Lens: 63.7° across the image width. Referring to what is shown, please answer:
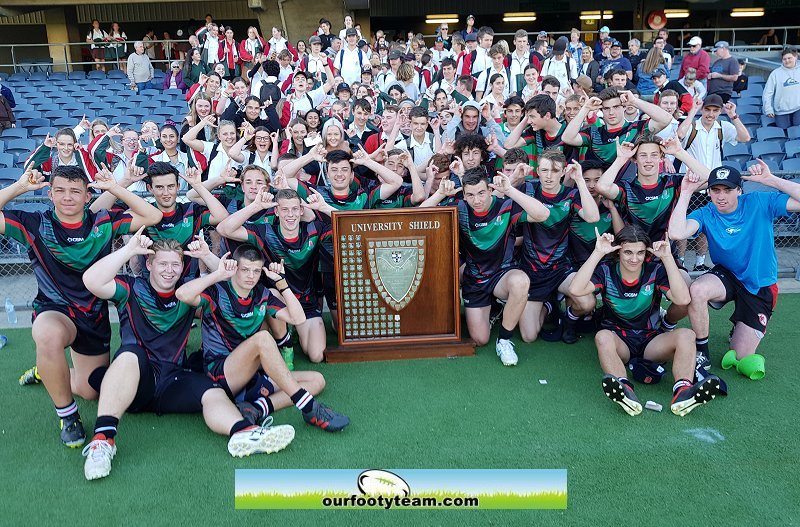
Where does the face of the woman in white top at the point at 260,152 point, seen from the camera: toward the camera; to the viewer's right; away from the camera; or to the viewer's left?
toward the camera

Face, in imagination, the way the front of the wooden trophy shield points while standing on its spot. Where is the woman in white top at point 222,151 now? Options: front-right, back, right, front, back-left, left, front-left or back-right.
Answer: back-right

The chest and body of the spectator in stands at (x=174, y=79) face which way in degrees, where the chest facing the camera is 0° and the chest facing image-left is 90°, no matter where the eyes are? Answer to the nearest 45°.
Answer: approximately 0°

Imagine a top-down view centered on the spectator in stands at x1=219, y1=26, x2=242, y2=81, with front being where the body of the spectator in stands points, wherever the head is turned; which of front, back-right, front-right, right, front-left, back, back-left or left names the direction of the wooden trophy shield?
front

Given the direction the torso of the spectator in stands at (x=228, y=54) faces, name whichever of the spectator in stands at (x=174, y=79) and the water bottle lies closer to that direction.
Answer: the water bottle

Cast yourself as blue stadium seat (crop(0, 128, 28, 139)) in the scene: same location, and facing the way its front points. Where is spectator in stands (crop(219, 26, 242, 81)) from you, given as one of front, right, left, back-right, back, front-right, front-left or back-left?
left

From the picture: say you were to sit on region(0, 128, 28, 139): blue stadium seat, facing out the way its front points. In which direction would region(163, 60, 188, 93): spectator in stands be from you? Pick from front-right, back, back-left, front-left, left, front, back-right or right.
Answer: back-left

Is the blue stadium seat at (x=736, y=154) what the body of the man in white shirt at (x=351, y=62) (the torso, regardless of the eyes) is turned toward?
no

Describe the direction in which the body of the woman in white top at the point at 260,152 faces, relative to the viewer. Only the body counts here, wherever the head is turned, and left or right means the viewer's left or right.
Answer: facing the viewer

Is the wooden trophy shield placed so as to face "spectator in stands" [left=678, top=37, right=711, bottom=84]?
no

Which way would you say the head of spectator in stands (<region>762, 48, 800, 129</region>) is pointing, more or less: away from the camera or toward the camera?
toward the camera

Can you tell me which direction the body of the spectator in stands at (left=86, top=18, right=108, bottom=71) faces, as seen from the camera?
toward the camera

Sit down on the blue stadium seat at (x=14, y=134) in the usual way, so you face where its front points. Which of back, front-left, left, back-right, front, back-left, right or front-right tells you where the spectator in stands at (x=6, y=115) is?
back

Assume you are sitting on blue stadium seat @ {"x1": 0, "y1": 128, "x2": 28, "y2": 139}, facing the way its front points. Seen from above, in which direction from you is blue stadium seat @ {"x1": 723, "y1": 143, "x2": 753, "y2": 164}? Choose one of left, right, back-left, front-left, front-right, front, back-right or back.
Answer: front-left

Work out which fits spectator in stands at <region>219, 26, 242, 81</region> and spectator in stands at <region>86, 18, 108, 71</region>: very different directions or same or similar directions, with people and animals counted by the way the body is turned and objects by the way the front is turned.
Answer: same or similar directions

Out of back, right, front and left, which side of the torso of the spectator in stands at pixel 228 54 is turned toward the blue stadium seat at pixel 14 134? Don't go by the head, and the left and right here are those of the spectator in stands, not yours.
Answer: right

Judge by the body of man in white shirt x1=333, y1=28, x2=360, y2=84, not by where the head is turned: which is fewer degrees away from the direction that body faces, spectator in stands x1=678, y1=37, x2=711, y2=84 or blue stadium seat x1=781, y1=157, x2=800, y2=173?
the blue stadium seat

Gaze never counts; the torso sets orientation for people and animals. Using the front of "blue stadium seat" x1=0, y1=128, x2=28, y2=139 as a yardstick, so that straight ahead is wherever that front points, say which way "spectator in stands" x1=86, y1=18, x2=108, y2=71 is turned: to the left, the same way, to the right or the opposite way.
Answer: the same way

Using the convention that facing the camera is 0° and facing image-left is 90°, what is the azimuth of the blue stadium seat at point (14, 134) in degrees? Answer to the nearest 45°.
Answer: approximately 0°

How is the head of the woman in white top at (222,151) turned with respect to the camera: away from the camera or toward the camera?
toward the camera
